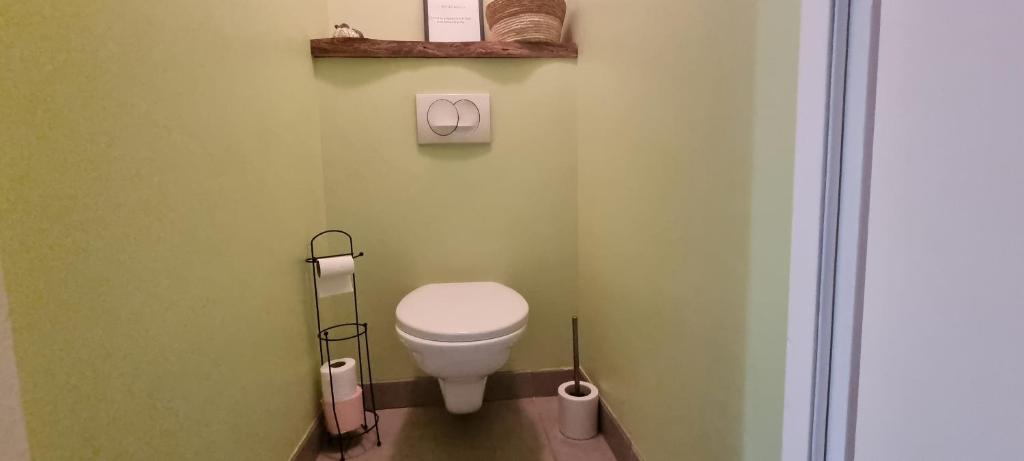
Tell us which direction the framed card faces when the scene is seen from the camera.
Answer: facing the viewer

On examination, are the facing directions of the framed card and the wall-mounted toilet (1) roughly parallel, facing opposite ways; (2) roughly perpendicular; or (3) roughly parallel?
roughly parallel

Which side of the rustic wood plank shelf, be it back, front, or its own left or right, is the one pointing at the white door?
front

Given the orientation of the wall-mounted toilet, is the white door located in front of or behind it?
in front

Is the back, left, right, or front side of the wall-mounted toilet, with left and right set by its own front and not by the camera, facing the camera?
front
